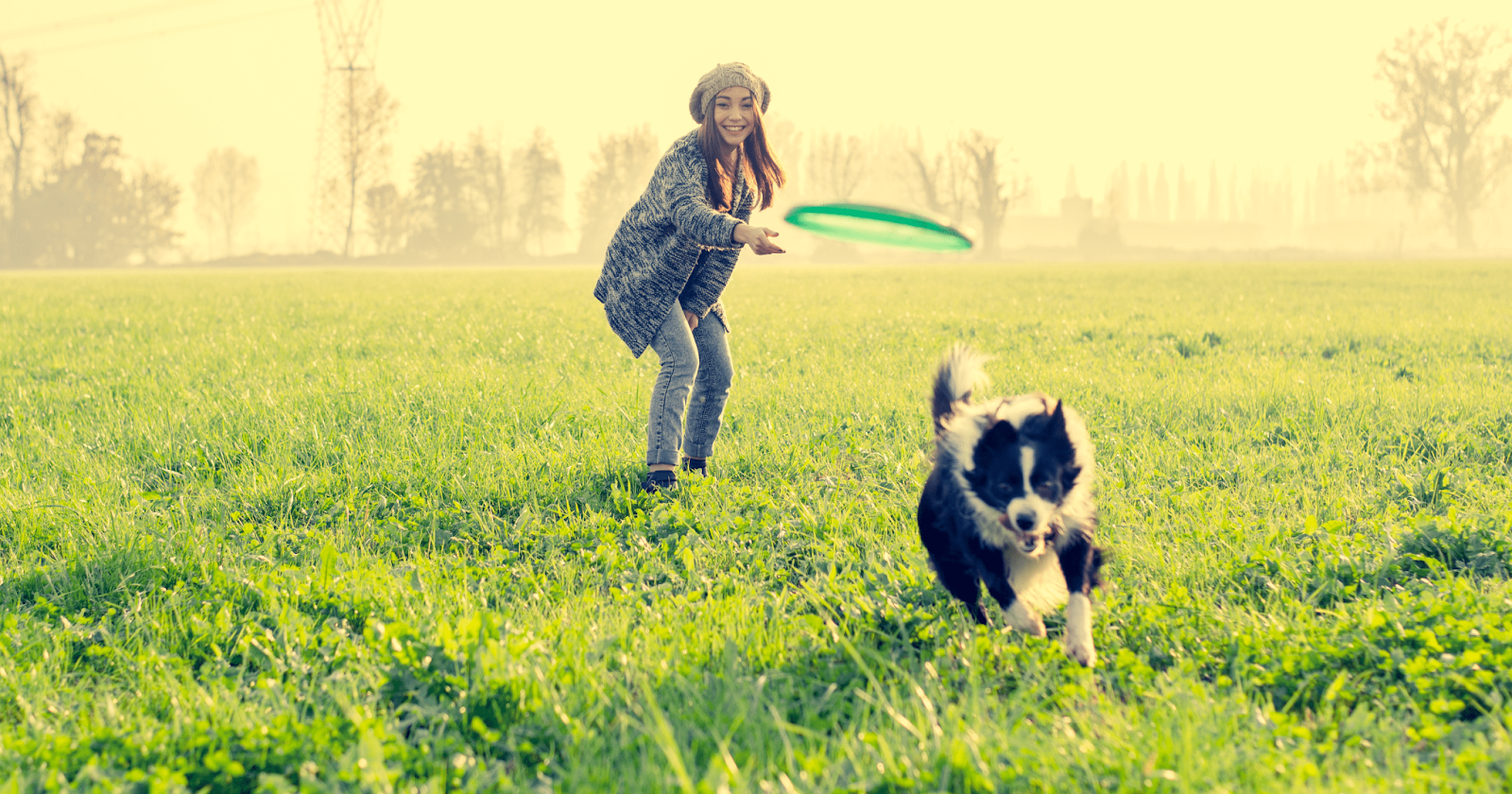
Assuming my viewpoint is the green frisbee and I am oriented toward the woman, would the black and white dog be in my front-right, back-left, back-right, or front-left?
back-left

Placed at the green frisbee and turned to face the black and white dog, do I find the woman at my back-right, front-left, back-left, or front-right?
back-right

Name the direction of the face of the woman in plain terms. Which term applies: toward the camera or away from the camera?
toward the camera

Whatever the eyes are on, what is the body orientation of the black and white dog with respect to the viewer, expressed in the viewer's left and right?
facing the viewer

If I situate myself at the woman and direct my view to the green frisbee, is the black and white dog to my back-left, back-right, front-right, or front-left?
front-right

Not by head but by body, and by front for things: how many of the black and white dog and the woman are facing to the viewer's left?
0

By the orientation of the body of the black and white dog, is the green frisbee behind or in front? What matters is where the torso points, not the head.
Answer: behind
